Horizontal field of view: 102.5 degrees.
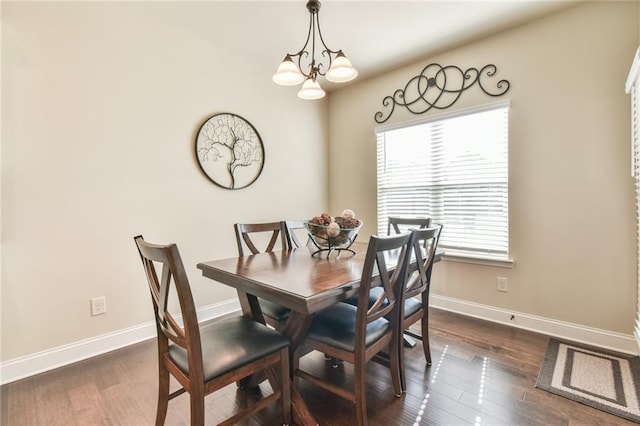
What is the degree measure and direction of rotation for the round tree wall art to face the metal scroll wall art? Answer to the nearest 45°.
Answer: approximately 45° to its left

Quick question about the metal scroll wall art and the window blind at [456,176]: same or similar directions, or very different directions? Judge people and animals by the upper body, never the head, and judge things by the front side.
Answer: same or similar directions

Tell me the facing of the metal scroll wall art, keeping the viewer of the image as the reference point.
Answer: facing the viewer and to the left of the viewer

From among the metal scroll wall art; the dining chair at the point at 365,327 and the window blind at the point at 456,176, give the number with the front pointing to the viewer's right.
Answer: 0

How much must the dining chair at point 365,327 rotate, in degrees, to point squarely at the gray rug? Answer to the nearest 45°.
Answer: approximately 135° to its right

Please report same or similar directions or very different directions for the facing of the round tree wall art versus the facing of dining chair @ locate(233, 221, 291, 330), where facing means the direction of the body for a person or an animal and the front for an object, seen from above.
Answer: same or similar directions

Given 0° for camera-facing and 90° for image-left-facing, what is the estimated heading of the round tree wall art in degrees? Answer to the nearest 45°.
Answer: approximately 315°

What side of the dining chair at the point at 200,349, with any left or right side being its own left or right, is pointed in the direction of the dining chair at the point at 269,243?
front

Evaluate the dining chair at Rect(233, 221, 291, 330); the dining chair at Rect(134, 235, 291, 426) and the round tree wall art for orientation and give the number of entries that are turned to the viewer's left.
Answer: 0

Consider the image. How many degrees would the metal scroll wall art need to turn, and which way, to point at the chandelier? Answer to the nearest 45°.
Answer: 0° — it already faces it

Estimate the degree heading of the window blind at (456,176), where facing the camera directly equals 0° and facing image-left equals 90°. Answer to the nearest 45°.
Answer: approximately 45°

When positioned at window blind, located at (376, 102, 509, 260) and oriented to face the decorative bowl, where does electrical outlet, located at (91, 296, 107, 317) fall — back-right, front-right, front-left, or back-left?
front-right
